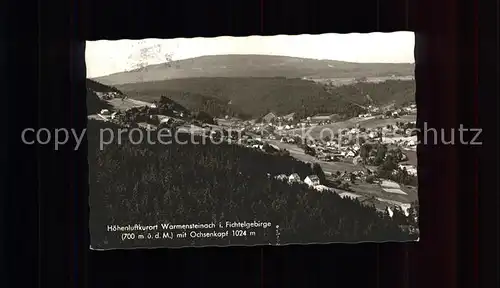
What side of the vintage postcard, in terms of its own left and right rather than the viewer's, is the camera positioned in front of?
front
